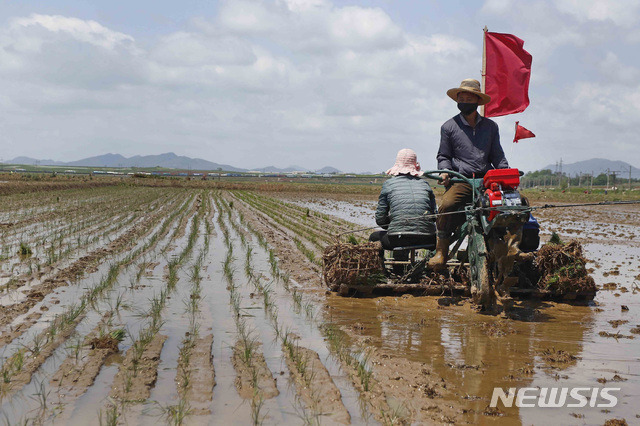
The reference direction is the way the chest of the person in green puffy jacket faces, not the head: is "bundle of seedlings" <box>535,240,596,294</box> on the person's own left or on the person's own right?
on the person's own right

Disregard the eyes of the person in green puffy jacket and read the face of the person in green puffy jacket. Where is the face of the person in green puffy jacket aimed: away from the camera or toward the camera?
away from the camera

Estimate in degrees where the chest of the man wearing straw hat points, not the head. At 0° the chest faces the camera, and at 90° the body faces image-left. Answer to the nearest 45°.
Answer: approximately 0°

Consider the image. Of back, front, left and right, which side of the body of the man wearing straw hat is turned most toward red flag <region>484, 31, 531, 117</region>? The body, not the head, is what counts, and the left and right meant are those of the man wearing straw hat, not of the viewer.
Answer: back

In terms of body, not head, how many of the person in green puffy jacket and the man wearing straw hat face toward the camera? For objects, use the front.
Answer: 1

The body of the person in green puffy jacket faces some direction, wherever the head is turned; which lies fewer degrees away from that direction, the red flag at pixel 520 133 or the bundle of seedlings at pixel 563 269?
the red flag

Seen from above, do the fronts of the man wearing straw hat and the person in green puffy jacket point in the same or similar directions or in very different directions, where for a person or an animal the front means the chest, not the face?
very different directions

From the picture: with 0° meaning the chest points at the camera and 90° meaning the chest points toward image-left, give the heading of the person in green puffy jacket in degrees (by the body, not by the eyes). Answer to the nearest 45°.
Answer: approximately 180°
